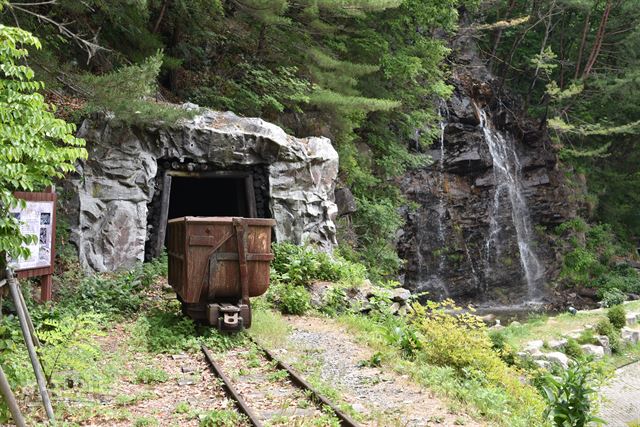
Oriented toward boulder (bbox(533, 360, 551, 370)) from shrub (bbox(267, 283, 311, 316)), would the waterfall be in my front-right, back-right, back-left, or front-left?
front-left

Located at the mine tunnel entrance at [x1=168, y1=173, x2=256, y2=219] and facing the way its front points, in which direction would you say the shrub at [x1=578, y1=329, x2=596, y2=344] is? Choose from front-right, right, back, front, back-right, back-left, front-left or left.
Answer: front-left

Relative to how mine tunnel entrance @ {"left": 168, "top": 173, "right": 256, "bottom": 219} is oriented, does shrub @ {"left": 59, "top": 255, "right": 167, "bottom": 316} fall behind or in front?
in front

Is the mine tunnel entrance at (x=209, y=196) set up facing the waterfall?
no

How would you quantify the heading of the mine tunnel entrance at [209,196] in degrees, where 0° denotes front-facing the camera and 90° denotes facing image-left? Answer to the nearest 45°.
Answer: approximately 0°

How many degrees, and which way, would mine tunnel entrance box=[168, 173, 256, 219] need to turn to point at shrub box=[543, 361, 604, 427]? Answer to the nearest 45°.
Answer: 0° — it already faces it

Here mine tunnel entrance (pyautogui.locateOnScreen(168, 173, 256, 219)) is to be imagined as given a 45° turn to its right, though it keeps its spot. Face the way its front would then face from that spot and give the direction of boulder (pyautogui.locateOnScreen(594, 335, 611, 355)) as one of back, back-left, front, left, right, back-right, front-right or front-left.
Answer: left

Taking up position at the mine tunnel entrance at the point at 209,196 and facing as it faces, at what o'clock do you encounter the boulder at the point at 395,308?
The boulder is roughly at 11 o'clock from the mine tunnel entrance.

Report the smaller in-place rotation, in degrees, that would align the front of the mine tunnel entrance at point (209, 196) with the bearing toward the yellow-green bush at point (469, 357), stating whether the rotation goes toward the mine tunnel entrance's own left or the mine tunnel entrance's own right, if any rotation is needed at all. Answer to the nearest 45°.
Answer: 0° — it already faces it

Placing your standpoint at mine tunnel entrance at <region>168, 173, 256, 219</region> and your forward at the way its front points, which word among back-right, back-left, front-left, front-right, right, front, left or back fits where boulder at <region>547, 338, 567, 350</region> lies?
front-left

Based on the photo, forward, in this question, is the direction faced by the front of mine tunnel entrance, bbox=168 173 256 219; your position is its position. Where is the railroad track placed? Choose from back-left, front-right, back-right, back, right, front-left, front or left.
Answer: front

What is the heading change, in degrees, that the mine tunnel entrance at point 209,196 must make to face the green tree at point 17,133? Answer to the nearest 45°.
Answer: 0° — it already faces it

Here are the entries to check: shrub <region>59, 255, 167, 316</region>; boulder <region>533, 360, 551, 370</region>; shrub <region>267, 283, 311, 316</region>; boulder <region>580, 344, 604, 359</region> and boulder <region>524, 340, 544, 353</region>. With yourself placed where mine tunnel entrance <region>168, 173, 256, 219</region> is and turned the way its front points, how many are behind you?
0

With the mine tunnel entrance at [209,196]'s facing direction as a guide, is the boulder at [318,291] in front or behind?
in front

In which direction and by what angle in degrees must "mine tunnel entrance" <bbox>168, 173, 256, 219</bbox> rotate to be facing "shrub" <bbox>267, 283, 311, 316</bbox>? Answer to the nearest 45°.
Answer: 0° — it already faces it

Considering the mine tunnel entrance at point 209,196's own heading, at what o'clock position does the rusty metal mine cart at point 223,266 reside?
The rusty metal mine cart is roughly at 12 o'clock from the mine tunnel entrance.

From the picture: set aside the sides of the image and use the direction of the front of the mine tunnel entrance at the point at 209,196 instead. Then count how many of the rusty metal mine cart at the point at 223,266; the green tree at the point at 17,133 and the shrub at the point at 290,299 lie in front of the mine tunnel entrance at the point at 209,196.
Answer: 3

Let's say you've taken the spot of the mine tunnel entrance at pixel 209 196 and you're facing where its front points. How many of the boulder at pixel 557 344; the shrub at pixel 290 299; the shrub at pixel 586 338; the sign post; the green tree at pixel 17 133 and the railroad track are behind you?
0
